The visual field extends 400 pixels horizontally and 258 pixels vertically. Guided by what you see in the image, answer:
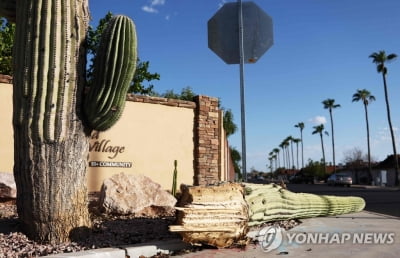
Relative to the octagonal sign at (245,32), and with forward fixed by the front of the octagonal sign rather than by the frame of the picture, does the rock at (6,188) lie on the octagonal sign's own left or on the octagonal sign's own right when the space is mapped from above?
on the octagonal sign's own left

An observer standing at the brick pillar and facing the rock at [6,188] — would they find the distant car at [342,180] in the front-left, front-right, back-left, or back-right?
back-right

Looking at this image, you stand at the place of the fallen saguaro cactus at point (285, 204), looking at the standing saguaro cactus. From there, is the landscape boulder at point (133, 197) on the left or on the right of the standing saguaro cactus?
right

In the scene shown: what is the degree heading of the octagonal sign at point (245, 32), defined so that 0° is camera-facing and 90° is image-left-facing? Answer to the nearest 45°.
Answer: approximately 180°

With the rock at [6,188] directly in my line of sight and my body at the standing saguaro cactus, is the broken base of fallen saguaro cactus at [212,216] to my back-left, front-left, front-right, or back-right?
back-right

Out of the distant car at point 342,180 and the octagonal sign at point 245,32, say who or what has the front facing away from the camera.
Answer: the octagonal sign
